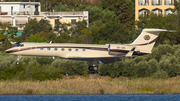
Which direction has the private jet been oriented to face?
to the viewer's left
